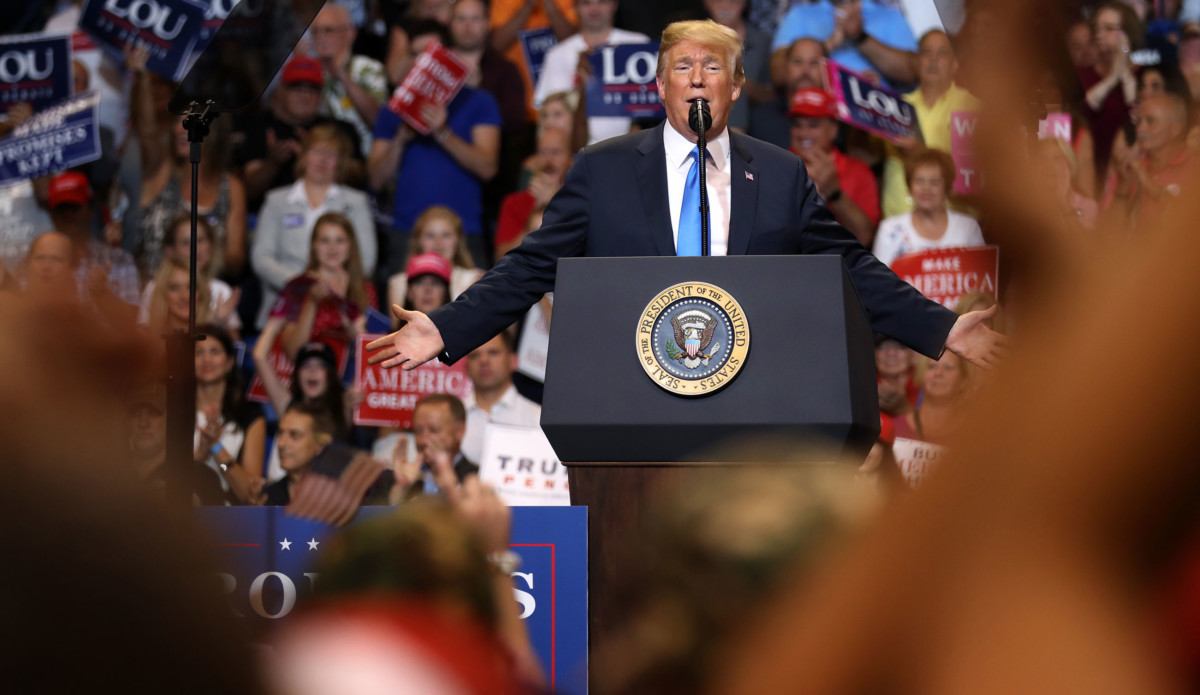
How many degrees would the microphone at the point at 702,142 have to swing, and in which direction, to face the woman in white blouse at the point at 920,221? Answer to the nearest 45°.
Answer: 0° — it already faces them

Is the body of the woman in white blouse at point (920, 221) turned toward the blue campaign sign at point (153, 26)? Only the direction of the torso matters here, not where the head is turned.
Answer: no

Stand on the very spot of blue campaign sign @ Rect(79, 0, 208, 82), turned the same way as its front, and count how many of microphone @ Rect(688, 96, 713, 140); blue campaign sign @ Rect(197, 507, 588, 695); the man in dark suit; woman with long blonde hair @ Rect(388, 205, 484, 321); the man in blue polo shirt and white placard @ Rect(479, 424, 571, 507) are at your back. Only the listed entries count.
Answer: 0

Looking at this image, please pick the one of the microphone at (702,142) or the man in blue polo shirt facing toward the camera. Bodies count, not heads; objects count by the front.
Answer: the man in blue polo shirt

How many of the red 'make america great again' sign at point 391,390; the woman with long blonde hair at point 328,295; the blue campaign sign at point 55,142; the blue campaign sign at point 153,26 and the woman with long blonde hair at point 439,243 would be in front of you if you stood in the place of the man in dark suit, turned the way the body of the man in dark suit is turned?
0

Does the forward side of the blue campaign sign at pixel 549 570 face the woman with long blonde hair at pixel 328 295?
no

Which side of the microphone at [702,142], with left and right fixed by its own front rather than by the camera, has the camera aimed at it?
back

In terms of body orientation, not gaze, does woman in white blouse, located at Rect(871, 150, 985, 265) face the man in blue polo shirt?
no

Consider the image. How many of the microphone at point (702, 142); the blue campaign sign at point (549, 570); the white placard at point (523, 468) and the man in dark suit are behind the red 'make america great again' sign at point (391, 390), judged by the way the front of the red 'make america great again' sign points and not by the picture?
0

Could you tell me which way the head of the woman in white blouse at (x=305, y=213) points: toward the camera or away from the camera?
toward the camera

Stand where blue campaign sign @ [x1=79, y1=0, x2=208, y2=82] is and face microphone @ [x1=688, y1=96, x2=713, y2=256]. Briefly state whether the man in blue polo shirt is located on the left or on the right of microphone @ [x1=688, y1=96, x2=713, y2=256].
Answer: left

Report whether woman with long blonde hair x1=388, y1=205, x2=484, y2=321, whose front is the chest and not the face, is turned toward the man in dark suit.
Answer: yes

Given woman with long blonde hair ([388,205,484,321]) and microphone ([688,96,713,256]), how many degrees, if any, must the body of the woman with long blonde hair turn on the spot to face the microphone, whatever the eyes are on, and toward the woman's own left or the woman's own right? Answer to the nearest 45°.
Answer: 0° — they already face it

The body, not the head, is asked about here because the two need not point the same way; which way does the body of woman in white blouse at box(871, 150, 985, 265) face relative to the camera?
toward the camera

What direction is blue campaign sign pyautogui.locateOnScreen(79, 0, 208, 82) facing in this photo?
toward the camera

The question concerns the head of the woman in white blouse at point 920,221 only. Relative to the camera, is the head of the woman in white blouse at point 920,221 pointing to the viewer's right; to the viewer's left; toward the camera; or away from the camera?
toward the camera

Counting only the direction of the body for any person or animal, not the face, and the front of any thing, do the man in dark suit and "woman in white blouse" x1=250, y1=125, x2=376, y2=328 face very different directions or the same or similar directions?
same or similar directions
